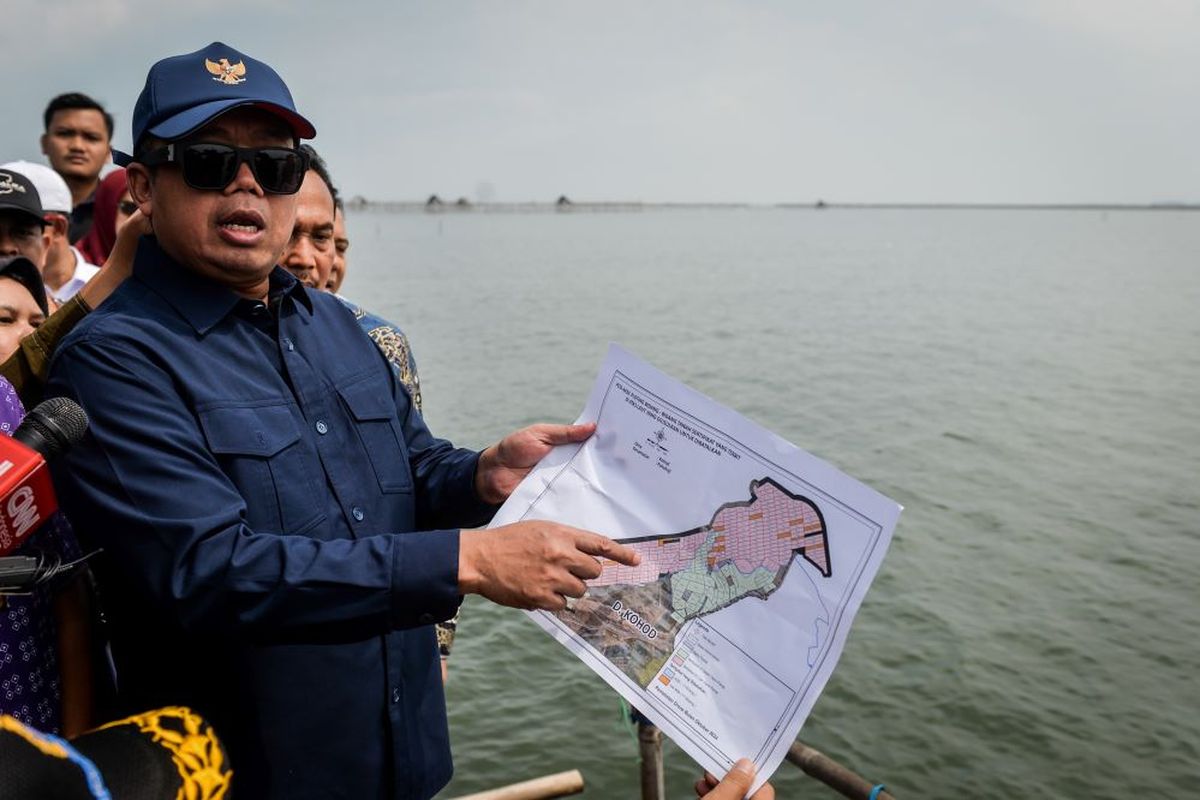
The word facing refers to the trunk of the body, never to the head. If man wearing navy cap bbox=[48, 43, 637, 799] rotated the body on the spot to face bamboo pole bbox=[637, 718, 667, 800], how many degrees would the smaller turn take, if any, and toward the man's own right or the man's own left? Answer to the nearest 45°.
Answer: approximately 90° to the man's own left

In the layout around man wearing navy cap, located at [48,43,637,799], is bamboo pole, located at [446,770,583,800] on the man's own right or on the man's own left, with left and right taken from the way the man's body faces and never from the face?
on the man's own left

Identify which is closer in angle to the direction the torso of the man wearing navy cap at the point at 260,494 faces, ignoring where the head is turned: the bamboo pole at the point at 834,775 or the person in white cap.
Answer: the bamboo pole

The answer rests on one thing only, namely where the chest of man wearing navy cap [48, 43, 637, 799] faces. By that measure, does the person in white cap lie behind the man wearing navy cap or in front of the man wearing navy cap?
behind

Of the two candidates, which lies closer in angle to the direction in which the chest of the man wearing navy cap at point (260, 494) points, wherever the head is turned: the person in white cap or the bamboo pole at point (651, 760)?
the bamboo pole

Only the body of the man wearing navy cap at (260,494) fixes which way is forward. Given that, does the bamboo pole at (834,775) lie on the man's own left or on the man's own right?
on the man's own left

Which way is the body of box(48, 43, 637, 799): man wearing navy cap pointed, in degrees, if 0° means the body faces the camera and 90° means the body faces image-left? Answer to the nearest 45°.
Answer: approximately 315°
